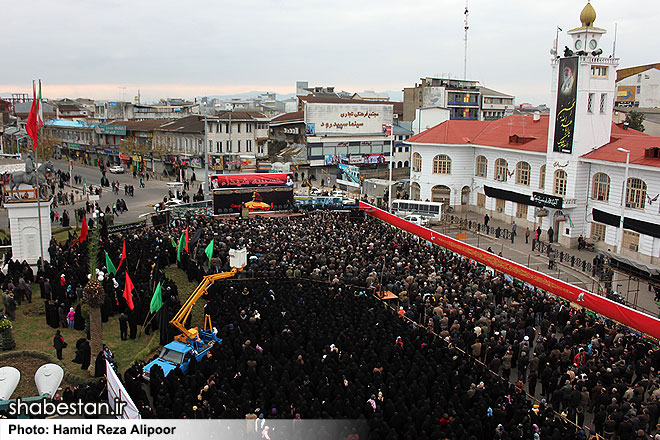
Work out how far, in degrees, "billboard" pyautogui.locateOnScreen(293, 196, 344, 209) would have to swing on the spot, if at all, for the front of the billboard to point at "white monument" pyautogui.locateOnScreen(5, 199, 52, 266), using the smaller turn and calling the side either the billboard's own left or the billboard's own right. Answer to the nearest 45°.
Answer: approximately 45° to the billboard's own right

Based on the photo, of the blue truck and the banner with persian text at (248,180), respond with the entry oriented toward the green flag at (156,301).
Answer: the banner with persian text

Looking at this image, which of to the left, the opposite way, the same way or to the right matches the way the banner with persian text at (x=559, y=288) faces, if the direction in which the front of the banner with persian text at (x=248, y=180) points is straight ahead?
to the right

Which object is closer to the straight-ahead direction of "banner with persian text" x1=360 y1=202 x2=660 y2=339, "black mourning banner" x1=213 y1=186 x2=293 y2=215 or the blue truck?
the blue truck

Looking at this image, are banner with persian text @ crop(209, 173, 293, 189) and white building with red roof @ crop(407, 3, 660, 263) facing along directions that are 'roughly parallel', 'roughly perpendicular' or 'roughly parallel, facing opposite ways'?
roughly perpendicular

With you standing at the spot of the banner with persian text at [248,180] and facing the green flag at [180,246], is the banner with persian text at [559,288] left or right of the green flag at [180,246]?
left

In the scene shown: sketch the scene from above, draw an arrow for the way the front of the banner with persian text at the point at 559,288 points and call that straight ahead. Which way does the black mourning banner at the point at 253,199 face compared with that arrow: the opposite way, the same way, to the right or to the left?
to the left

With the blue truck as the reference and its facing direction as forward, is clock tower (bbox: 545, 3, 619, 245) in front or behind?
behind

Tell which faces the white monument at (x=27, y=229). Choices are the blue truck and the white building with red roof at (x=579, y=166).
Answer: the white building with red roof

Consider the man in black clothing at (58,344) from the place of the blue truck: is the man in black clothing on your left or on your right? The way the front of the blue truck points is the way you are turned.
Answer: on your right

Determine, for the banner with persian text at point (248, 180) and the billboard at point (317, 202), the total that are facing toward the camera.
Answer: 2

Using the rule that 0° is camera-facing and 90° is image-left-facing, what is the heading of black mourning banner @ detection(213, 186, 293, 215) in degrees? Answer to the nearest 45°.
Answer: approximately 0°

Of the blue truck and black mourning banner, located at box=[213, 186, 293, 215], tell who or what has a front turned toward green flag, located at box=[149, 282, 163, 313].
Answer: the black mourning banner

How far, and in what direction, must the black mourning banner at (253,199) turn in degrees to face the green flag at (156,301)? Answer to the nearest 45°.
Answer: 0° — it already faces it

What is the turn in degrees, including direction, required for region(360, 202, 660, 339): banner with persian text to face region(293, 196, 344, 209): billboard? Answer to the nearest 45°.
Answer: approximately 90° to its right
